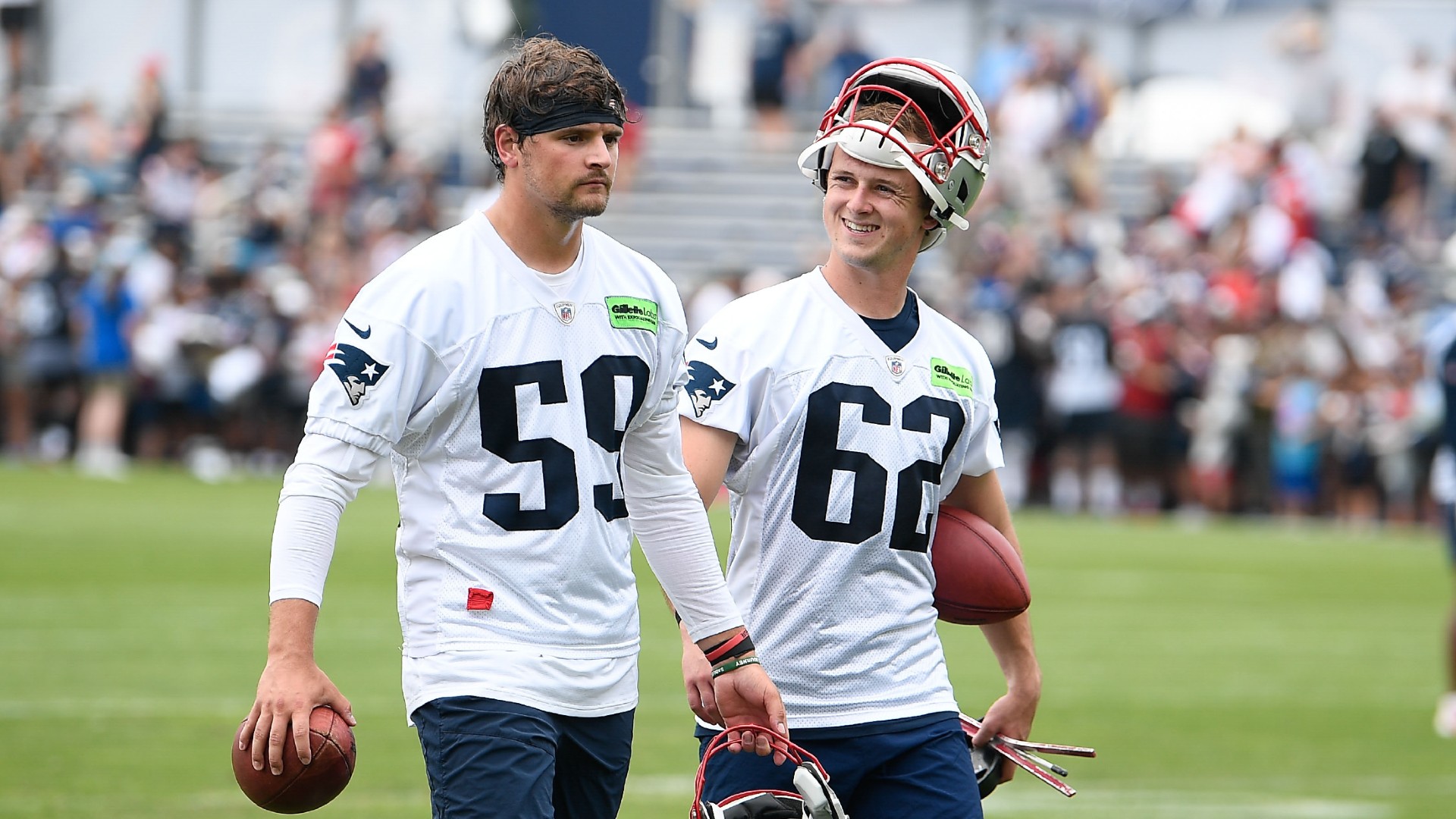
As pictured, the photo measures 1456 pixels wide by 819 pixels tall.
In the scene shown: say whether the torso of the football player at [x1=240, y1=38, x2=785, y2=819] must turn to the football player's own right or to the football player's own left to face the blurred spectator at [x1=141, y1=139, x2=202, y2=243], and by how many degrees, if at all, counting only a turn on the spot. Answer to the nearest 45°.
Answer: approximately 135° to the football player's own left

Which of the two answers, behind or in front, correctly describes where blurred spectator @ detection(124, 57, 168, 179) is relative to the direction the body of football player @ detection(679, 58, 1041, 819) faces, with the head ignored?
behind

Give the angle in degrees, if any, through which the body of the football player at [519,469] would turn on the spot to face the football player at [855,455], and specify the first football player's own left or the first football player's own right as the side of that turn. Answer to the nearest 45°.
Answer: approximately 90° to the first football player's own left

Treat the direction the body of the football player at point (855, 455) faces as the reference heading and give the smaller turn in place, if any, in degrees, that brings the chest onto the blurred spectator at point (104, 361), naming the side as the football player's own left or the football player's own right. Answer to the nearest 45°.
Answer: approximately 180°

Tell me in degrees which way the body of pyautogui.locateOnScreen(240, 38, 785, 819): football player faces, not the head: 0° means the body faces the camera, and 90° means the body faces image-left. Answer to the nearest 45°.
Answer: approximately 315°

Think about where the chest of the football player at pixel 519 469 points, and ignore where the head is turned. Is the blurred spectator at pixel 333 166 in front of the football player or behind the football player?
behind

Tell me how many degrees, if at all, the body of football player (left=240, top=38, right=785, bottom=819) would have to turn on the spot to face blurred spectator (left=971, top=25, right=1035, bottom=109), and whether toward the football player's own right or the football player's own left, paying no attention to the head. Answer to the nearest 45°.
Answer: approximately 135° to the football player's own left

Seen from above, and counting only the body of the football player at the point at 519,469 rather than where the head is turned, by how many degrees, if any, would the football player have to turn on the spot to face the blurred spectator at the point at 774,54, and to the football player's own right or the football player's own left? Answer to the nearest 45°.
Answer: approximately 135° to the football player's own left

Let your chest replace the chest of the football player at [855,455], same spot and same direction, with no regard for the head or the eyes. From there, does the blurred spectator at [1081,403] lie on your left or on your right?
on your left
